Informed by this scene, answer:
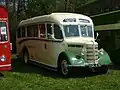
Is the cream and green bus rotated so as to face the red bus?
no

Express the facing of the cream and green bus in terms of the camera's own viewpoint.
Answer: facing the viewer and to the right of the viewer
